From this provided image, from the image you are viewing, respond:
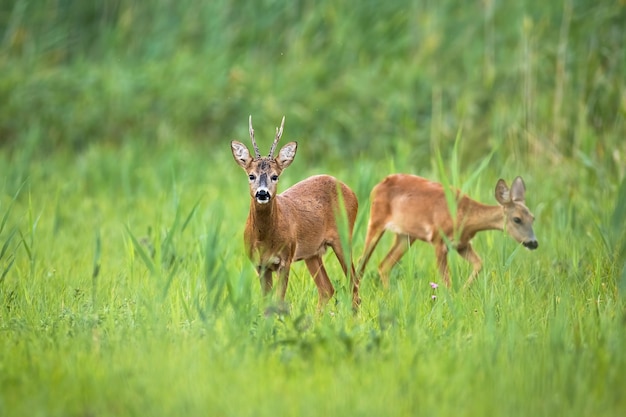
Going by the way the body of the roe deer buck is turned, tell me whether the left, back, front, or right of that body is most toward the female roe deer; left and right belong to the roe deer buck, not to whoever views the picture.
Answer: back

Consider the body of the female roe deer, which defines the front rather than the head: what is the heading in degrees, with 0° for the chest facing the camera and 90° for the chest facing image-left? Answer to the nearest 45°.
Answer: approximately 270°

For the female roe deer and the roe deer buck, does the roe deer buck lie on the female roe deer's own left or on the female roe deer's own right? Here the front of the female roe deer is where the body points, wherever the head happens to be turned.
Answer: on the female roe deer's own right

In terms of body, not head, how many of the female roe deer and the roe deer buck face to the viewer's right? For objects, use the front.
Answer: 1

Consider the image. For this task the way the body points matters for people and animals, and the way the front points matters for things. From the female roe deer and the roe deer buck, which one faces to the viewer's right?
the female roe deer

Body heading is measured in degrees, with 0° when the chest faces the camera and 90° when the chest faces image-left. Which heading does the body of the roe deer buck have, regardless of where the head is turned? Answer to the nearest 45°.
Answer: approximately 45°
